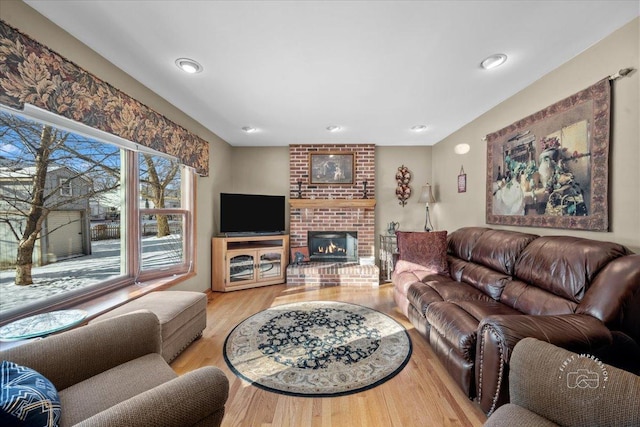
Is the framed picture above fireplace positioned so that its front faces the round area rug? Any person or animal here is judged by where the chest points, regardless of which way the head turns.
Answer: yes

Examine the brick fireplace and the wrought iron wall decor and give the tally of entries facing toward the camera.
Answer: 2

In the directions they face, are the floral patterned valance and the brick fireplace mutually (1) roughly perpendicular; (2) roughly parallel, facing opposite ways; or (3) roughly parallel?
roughly perpendicular

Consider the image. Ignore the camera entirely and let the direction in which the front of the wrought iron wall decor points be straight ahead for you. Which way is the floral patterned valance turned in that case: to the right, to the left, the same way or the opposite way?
to the left

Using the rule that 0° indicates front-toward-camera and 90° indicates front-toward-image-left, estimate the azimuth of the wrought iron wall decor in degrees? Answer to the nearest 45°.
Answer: approximately 0°

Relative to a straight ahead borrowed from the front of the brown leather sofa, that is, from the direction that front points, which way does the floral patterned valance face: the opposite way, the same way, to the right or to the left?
the opposite way

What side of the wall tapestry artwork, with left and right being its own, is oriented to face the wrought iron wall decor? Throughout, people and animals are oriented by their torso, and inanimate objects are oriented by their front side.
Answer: right

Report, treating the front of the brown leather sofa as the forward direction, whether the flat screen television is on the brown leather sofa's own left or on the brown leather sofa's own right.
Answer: on the brown leather sofa's own right

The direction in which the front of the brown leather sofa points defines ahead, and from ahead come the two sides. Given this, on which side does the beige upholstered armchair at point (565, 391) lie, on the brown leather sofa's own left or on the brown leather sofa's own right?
on the brown leather sofa's own left

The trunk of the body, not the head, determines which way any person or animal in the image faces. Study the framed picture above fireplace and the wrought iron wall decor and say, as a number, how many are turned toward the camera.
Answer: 2

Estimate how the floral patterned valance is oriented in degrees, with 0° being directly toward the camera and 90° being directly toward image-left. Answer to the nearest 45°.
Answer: approximately 315°
